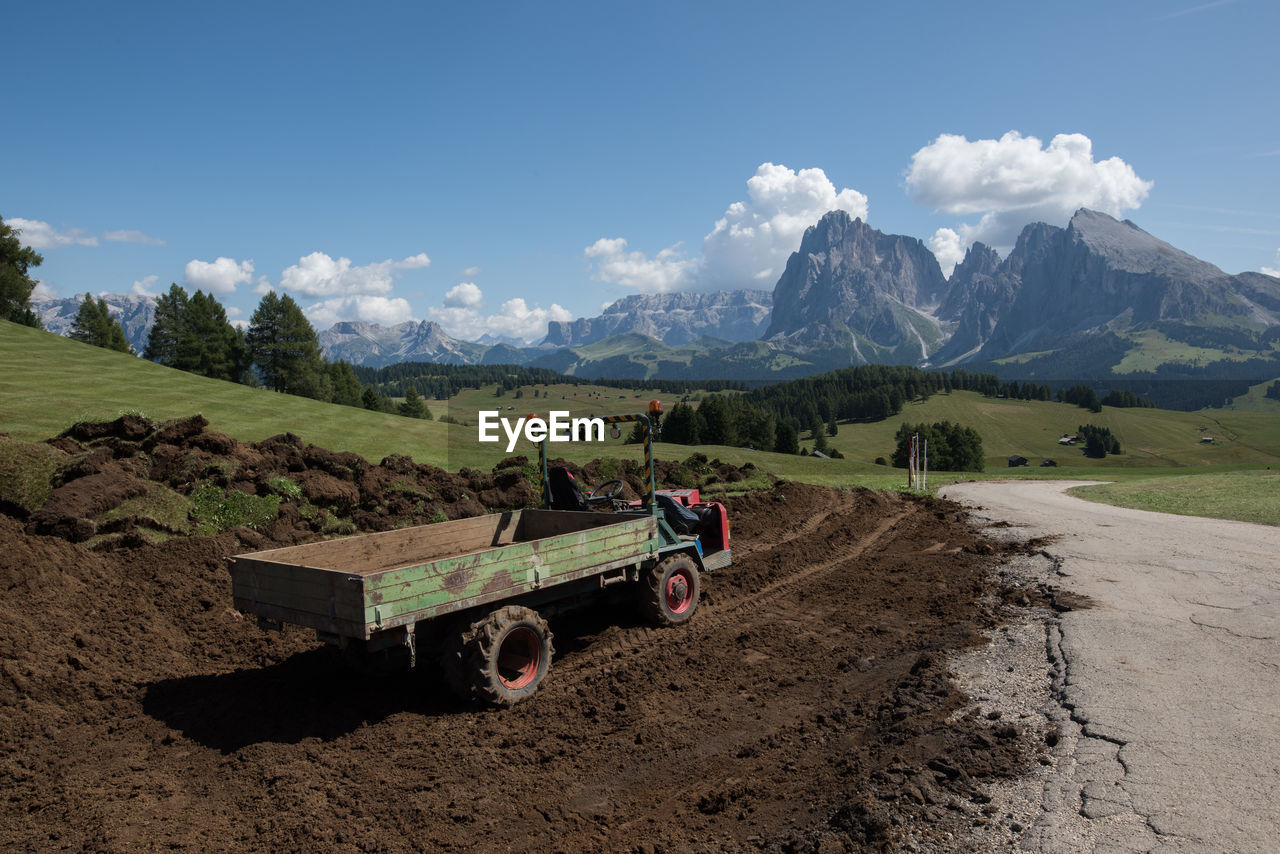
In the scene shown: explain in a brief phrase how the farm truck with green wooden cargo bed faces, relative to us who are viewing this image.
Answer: facing away from the viewer and to the right of the viewer
